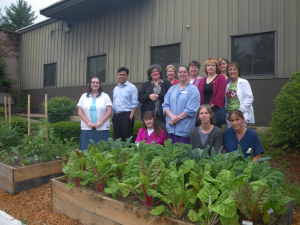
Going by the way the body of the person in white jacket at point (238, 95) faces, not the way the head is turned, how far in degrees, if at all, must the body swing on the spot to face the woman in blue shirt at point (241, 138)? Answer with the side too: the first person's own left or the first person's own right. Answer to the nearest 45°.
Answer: approximately 45° to the first person's own left

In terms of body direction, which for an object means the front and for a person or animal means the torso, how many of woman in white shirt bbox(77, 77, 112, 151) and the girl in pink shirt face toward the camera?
2

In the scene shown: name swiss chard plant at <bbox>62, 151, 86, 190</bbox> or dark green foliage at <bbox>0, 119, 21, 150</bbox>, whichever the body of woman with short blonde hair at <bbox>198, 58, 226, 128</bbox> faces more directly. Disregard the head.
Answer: the swiss chard plant

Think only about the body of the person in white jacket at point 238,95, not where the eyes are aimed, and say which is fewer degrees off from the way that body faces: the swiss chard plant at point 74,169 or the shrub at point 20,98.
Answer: the swiss chard plant

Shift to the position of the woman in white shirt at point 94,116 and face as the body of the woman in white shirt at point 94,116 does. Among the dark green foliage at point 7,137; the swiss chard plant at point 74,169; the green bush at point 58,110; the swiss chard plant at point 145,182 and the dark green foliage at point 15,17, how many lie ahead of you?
2

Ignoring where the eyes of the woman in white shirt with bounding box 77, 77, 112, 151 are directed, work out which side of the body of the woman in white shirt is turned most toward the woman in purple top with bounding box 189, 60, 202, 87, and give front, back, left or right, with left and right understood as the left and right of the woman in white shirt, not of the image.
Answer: left

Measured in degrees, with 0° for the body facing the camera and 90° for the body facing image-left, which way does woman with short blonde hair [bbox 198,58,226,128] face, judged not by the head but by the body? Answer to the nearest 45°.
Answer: approximately 45°

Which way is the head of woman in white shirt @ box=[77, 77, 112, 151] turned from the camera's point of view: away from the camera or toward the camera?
toward the camera

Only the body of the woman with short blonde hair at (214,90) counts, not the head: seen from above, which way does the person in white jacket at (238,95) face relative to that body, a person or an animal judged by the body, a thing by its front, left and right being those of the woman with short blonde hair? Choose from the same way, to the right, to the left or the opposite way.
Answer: the same way

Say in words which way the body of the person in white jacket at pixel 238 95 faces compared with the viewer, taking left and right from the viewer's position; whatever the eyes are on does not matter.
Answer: facing the viewer and to the left of the viewer

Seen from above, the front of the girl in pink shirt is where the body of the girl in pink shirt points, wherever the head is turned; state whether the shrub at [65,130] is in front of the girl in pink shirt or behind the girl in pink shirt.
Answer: behind

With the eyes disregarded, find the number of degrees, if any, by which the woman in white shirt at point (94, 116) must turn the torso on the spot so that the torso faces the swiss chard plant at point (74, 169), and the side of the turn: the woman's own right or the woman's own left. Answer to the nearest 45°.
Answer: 0° — they already face it

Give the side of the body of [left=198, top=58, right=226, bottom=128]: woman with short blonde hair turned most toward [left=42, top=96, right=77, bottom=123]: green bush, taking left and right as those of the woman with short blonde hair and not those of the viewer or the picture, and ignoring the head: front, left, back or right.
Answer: right

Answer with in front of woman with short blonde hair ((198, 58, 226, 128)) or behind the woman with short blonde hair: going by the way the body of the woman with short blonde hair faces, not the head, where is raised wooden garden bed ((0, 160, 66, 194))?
in front

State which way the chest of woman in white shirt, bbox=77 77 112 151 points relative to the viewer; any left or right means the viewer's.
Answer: facing the viewer
